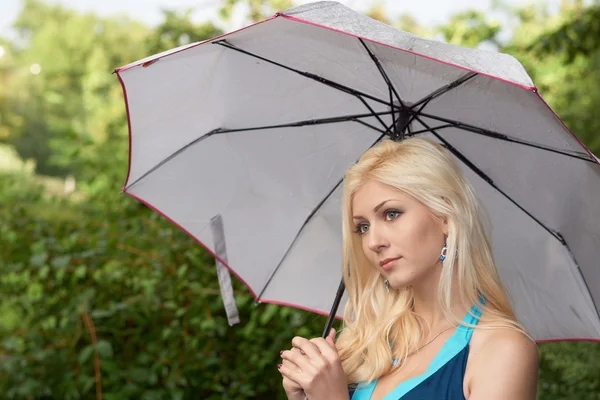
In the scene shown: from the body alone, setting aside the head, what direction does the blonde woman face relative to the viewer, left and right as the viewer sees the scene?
facing the viewer and to the left of the viewer

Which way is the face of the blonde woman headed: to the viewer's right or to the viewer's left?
to the viewer's left
